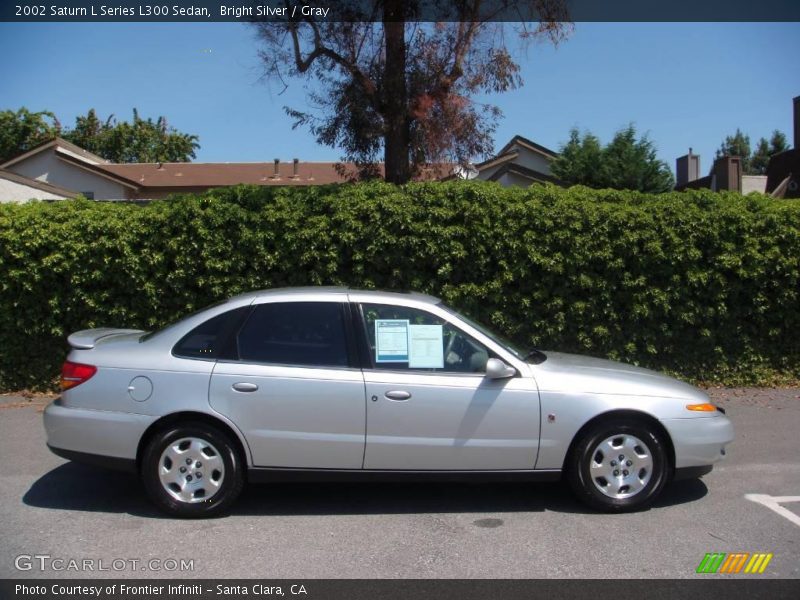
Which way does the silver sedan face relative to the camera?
to the viewer's right

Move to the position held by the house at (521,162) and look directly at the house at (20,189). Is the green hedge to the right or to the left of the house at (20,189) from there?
left

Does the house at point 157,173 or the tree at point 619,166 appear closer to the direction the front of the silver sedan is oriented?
the tree

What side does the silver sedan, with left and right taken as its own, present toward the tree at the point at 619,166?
left

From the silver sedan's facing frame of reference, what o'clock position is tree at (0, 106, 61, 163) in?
The tree is roughly at 8 o'clock from the silver sedan.

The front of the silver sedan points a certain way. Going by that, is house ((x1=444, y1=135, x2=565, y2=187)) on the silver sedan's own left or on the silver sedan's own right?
on the silver sedan's own left

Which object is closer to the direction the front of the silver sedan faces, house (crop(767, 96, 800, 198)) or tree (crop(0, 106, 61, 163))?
the house

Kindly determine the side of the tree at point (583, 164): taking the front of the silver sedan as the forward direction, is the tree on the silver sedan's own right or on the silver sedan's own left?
on the silver sedan's own left

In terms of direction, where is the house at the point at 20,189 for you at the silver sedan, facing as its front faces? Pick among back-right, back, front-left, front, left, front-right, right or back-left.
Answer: back-left
